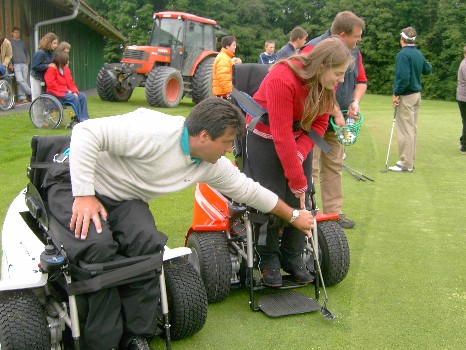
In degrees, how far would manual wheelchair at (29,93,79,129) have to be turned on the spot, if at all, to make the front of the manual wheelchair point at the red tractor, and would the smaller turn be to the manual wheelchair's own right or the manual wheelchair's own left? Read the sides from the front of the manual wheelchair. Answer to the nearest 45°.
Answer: approximately 90° to the manual wheelchair's own left

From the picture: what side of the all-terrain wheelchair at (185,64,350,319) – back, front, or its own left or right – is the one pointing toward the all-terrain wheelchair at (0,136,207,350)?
right

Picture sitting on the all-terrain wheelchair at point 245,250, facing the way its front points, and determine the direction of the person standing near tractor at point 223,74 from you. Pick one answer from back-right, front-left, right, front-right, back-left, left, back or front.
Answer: back-left

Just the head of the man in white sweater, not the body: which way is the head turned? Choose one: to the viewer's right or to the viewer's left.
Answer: to the viewer's right

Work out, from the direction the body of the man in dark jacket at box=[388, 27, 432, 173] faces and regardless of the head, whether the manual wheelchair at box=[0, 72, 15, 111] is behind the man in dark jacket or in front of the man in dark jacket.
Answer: in front

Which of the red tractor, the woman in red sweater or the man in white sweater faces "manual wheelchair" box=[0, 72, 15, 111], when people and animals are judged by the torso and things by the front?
the red tractor

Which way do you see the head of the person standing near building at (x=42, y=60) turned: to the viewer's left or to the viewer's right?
to the viewer's right

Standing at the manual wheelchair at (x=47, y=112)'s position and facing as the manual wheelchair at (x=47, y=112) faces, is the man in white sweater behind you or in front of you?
in front
